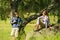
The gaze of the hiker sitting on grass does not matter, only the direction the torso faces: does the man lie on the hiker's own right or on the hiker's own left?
on the hiker's own right

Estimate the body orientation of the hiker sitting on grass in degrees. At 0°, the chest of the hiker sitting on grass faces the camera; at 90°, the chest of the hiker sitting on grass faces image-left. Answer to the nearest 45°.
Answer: approximately 45°
